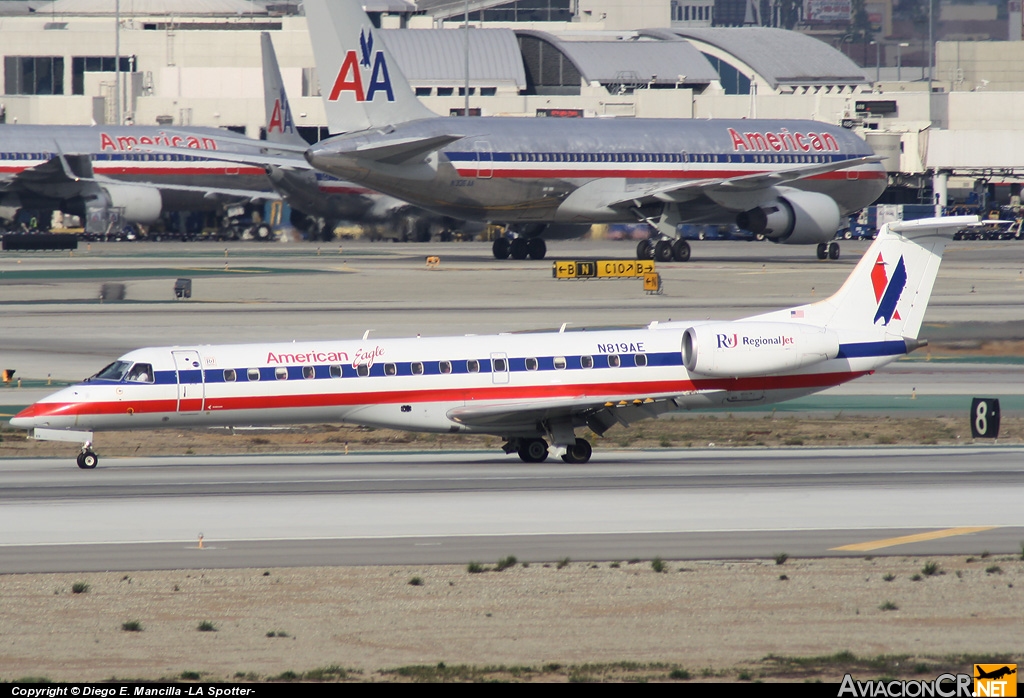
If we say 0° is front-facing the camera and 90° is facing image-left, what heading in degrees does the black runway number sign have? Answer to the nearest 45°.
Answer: approximately 0°

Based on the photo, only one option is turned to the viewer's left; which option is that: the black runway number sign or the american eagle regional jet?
the american eagle regional jet

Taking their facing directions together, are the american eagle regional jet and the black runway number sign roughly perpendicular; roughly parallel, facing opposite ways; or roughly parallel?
roughly perpendicular

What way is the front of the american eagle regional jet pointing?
to the viewer's left

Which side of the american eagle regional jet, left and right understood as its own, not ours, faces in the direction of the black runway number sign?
back

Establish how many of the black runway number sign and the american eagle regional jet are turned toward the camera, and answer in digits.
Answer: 1

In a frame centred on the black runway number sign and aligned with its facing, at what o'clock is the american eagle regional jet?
The american eagle regional jet is roughly at 2 o'clock from the black runway number sign.
